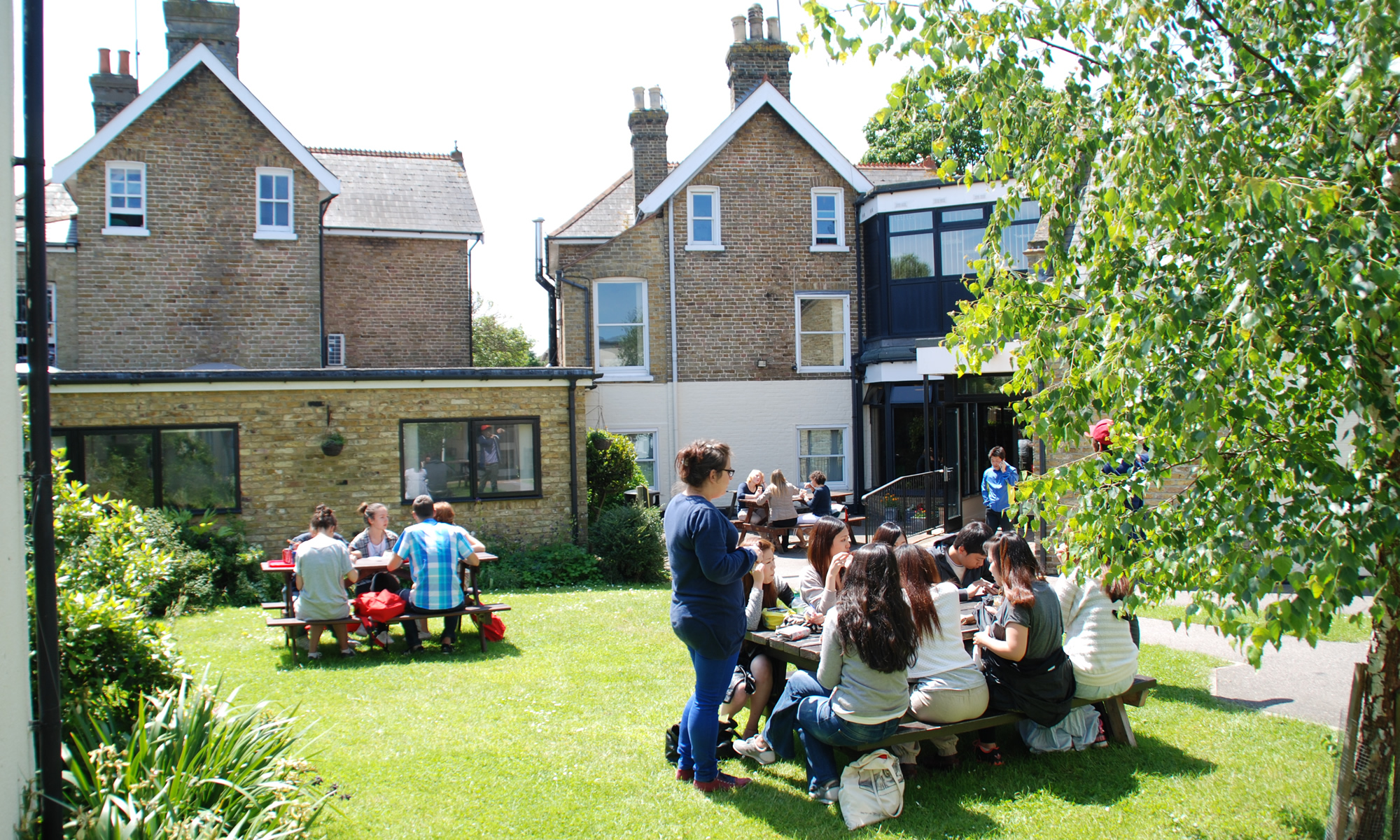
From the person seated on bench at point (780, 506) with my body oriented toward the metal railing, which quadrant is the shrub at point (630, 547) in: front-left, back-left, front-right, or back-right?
back-right

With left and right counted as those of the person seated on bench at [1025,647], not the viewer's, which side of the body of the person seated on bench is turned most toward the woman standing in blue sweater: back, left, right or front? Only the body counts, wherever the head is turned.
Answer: left

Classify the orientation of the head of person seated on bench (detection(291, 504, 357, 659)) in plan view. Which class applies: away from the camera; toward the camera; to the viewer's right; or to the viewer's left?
away from the camera

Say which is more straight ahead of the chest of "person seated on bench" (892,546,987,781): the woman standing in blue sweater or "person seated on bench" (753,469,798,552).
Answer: the person seated on bench

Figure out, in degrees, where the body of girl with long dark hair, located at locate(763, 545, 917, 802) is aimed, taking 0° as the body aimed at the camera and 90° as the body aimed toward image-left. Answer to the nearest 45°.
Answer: approximately 135°
